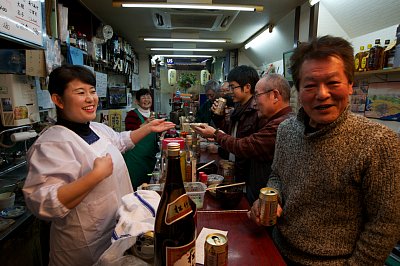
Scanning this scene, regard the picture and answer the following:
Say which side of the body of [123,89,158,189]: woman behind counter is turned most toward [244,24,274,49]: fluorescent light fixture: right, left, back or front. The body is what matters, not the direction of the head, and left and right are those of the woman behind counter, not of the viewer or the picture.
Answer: left

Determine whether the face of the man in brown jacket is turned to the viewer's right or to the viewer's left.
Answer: to the viewer's left

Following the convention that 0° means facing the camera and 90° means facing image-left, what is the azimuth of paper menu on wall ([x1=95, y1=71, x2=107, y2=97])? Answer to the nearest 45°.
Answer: approximately 315°

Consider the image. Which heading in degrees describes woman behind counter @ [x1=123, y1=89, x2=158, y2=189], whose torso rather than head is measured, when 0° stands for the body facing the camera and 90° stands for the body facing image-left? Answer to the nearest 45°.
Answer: approximately 315°

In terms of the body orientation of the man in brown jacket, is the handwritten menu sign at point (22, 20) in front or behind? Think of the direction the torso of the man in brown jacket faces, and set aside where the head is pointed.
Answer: in front

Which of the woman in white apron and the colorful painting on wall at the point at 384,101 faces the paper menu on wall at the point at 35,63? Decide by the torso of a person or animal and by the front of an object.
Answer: the colorful painting on wall

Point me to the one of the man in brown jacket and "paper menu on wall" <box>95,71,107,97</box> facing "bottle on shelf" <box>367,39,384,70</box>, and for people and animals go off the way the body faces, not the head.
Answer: the paper menu on wall

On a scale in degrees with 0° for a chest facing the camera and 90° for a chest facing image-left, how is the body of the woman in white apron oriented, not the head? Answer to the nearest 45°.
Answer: approximately 315°

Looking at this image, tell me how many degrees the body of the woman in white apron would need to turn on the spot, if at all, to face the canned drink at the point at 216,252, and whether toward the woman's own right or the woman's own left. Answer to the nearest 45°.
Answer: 0° — they already face it

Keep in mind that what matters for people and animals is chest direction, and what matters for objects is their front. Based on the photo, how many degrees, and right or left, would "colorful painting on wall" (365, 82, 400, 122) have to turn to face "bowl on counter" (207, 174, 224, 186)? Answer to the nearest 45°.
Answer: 0° — it already faces it

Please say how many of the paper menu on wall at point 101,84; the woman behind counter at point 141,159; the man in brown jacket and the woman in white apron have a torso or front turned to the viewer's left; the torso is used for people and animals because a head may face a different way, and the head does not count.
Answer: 1

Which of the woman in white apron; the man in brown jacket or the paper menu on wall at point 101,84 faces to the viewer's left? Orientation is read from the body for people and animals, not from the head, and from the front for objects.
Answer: the man in brown jacket

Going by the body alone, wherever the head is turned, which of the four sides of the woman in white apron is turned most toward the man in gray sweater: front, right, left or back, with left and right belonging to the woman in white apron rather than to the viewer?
front

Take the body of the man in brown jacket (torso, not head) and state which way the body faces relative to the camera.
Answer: to the viewer's left

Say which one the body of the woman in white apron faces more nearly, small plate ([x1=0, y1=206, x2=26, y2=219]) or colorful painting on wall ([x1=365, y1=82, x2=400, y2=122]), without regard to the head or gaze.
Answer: the colorful painting on wall

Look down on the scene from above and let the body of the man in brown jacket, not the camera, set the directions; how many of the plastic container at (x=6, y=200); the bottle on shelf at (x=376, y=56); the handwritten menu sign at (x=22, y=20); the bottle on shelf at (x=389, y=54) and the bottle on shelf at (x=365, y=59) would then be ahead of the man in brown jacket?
2

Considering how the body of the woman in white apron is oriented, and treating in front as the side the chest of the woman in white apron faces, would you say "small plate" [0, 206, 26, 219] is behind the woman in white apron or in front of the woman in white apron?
behind

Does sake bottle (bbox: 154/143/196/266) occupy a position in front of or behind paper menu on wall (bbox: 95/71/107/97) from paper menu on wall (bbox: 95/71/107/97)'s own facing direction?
in front
